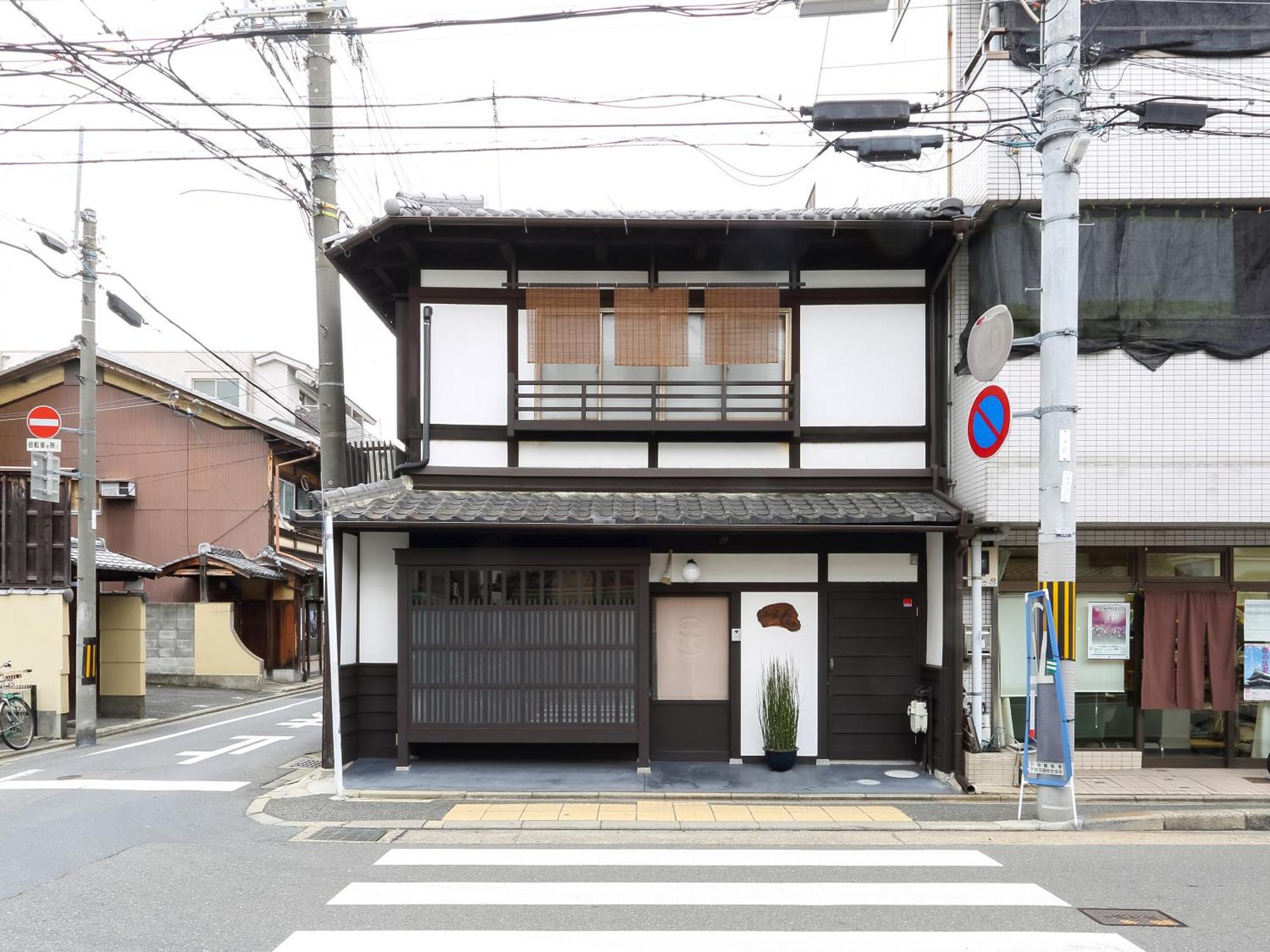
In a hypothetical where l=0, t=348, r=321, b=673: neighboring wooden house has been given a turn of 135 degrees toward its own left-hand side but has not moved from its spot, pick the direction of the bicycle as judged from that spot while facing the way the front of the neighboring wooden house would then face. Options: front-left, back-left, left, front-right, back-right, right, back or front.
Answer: back-left

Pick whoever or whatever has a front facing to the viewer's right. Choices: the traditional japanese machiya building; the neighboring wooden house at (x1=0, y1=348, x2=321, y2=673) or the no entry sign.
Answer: the neighboring wooden house

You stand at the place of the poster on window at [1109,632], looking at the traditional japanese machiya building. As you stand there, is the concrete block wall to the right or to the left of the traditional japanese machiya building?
right

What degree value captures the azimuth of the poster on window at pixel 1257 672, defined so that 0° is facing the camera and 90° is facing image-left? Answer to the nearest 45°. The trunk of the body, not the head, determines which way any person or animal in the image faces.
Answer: approximately 0°

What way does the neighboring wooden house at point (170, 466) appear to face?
to the viewer's right

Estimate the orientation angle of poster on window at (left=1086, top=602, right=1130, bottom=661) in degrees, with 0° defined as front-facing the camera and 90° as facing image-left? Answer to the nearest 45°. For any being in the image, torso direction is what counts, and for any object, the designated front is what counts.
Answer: approximately 0°

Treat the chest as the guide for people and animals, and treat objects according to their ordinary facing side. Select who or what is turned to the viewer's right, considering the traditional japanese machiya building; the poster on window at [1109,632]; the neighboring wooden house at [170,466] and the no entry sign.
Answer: the neighboring wooden house
